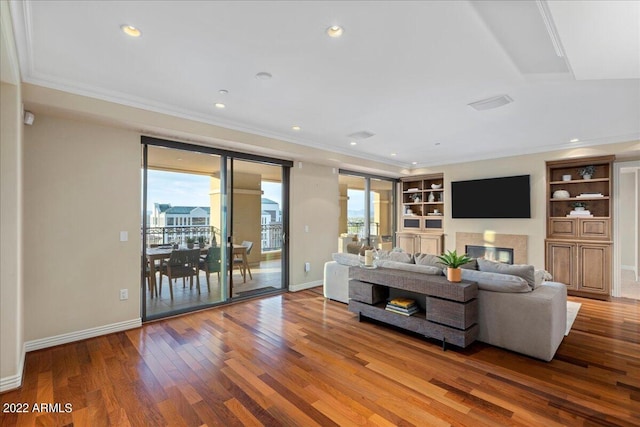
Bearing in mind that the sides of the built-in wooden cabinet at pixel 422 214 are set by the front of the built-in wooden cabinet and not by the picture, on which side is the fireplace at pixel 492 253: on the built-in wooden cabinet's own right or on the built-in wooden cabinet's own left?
on the built-in wooden cabinet's own left

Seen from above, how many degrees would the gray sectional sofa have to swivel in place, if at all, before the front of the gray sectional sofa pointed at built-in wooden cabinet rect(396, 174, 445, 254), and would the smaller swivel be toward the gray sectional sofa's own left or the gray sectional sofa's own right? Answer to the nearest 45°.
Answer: approximately 45° to the gray sectional sofa's own left

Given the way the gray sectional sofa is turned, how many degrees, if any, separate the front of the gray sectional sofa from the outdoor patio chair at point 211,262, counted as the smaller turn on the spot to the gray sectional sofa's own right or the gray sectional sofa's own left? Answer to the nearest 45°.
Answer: approximately 135° to the gray sectional sofa's own left

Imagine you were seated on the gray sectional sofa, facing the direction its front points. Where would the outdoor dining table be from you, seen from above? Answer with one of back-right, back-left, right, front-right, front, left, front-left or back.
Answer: back-left

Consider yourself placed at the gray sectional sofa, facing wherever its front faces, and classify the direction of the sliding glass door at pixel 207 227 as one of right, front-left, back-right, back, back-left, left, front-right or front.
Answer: back-left

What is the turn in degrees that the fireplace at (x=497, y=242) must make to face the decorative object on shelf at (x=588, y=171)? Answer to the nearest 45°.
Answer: approximately 90° to its left

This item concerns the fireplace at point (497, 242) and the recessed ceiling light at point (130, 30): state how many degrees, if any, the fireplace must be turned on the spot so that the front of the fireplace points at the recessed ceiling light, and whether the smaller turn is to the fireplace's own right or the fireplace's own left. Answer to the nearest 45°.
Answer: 0° — it already faces it

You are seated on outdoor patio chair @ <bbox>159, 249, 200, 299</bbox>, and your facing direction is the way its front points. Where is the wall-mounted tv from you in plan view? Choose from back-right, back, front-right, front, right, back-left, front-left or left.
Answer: back-right

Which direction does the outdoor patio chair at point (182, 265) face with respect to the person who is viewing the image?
facing away from the viewer and to the left of the viewer

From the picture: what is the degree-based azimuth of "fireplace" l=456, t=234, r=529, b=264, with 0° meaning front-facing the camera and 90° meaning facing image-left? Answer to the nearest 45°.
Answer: approximately 0°
